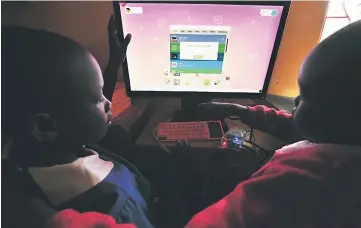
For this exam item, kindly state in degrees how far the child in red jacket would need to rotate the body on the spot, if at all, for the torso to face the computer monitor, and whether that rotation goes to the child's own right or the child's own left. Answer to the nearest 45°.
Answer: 0° — they already face it

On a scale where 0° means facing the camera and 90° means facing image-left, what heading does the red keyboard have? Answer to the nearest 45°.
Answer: approximately 0°

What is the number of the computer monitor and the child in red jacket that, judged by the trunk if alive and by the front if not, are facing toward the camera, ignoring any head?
1

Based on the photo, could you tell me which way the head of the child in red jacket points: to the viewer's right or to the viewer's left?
to the viewer's left

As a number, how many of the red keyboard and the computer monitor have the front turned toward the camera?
2

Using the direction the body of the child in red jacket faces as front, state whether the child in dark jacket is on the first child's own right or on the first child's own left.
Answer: on the first child's own left

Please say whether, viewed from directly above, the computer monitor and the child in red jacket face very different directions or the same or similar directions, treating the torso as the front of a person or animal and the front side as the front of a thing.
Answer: very different directions

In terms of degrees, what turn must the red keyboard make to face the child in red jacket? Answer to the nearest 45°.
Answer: approximately 45° to its left
